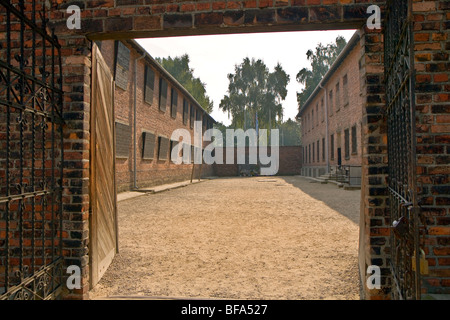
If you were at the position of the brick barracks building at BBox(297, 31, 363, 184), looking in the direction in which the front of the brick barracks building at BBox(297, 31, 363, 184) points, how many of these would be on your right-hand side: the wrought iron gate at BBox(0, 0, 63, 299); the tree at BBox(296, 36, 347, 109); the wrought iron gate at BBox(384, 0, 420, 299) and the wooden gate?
1

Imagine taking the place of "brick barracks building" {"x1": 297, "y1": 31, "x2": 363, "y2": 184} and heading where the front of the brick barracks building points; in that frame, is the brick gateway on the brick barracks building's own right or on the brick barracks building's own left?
on the brick barracks building's own left

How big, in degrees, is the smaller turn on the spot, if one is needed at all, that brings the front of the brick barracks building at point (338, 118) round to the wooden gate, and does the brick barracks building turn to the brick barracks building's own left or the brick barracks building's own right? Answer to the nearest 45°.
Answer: approximately 90° to the brick barracks building's own left

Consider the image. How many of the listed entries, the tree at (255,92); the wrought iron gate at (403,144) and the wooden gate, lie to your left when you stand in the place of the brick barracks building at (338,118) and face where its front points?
2

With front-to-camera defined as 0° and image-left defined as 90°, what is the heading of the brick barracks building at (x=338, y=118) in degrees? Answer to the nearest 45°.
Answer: approximately 90°

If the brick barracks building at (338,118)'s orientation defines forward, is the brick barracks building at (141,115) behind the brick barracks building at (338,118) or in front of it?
in front

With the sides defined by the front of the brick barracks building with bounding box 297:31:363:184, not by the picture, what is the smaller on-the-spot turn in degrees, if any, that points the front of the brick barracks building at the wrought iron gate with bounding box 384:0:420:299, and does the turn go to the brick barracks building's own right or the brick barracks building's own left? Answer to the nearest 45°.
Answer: approximately 90° to the brick barracks building's own left

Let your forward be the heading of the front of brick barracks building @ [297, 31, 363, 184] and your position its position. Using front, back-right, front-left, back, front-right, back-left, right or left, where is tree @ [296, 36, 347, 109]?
right

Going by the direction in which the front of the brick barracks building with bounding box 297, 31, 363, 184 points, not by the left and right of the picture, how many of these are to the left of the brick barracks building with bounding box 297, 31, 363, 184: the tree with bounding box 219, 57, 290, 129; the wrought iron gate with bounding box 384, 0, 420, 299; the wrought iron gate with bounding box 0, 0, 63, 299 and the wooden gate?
3

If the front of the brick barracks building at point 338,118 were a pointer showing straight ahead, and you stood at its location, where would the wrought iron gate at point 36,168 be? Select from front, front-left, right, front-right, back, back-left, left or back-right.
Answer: left

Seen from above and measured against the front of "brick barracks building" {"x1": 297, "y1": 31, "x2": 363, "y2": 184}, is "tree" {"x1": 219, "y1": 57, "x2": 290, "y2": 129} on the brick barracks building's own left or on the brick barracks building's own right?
on the brick barracks building's own right

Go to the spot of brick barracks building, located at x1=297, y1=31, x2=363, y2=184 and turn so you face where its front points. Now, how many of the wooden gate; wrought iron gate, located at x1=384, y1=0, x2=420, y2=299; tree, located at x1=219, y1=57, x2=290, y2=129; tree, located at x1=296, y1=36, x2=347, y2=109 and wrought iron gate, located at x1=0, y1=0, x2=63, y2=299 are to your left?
3

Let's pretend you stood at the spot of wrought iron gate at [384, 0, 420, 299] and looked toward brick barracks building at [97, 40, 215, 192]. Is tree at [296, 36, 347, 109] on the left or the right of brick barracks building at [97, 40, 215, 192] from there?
right
